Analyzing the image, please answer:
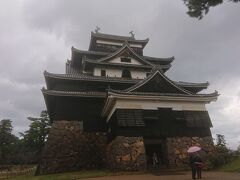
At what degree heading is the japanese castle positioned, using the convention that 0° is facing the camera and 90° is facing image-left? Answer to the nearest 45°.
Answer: approximately 0°

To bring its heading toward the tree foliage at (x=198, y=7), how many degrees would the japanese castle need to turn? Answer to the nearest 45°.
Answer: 0° — it already faces it

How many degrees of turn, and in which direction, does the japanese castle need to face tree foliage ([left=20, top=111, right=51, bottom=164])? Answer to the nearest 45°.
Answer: approximately 135° to its right
